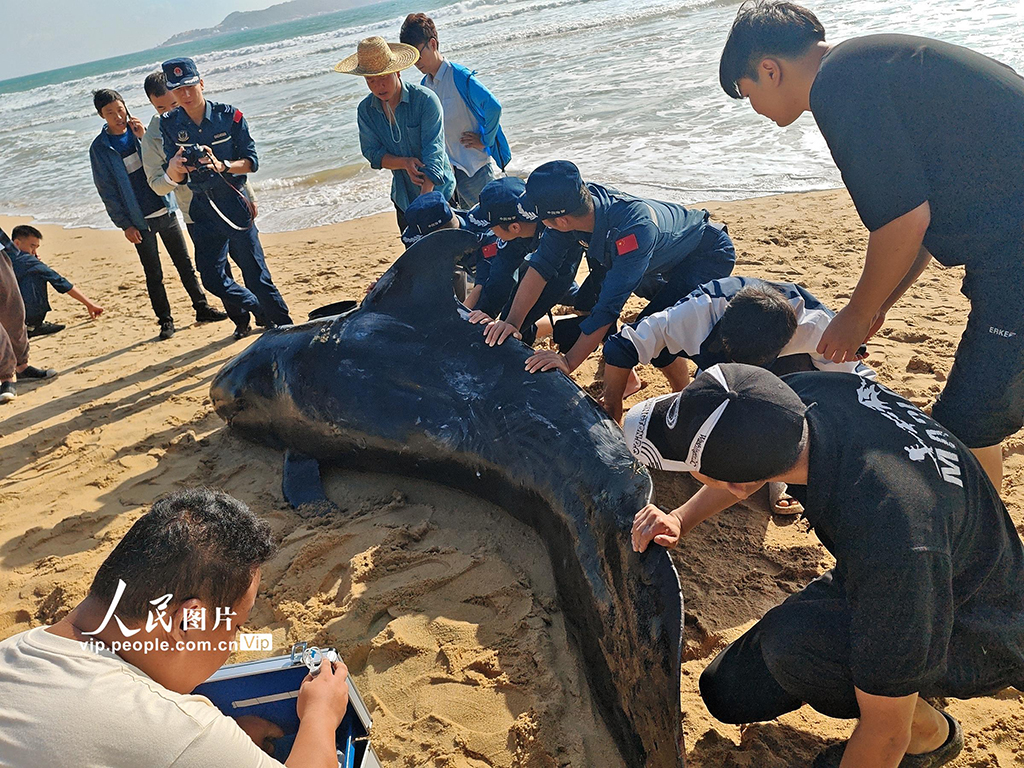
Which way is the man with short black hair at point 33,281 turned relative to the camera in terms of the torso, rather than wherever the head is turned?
to the viewer's right

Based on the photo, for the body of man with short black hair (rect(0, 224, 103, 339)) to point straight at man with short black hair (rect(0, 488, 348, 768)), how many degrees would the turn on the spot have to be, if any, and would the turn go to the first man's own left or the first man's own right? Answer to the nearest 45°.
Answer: approximately 90° to the first man's own right

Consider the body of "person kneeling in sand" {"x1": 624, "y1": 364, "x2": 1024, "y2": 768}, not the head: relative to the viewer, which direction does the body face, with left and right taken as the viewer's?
facing to the left of the viewer

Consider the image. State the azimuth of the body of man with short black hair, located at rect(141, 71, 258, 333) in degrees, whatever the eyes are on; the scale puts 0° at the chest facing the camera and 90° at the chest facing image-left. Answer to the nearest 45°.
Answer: approximately 315°

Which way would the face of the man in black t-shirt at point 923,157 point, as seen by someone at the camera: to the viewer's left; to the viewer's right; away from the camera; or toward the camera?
to the viewer's left

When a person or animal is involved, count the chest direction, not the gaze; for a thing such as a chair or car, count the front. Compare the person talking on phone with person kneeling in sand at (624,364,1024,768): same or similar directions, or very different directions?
very different directions

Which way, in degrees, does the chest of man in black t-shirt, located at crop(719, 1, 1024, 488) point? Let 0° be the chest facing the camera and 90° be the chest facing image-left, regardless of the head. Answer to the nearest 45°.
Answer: approximately 90°

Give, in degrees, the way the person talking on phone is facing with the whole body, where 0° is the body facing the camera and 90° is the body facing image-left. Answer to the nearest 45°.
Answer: approximately 315°

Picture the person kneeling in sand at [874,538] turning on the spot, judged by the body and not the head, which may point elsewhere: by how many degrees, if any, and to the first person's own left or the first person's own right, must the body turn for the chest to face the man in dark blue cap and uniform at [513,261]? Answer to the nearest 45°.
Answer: approximately 45° to the first person's own right
